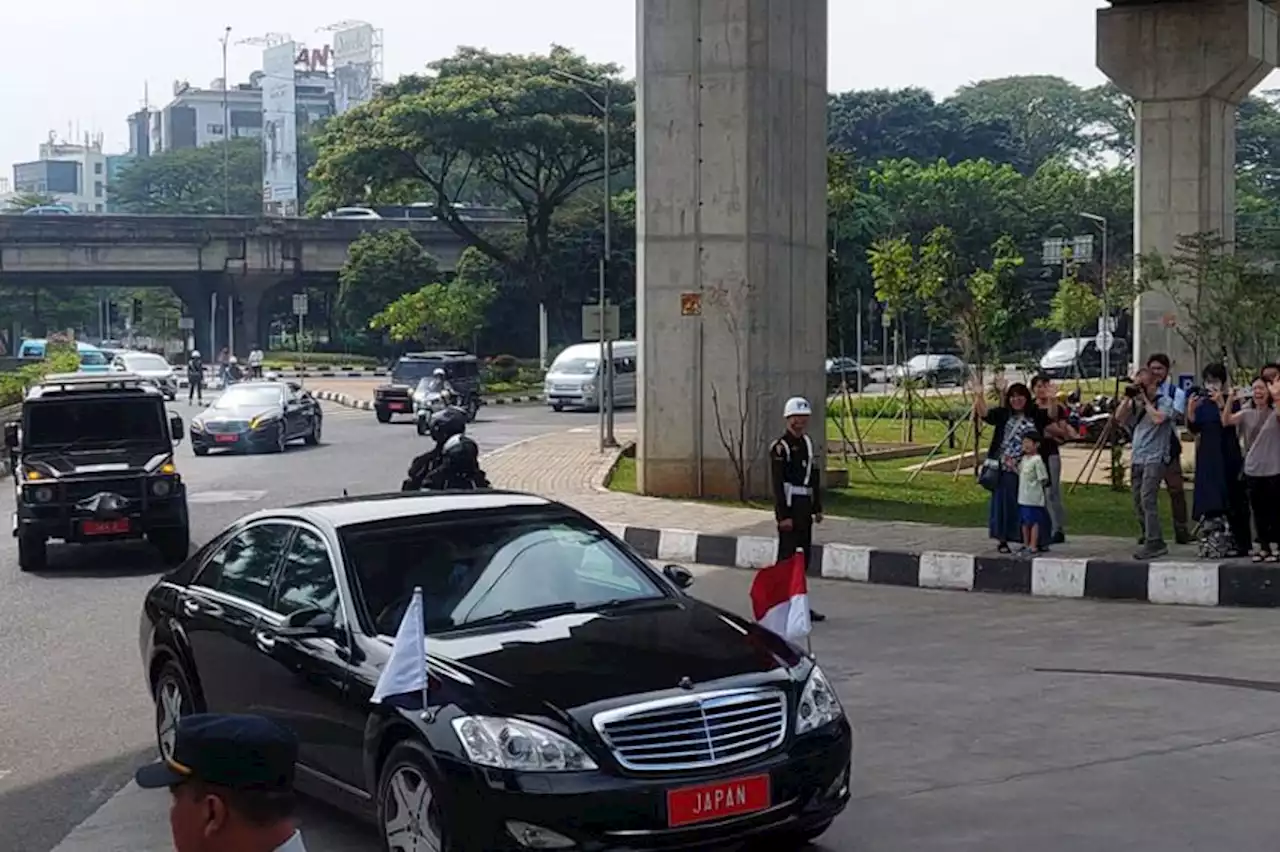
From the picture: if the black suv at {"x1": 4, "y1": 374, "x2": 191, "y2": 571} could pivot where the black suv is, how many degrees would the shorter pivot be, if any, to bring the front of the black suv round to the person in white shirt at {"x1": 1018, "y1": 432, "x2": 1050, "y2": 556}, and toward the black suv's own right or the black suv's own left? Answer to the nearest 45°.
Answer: approximately 45° to the black suv's own left

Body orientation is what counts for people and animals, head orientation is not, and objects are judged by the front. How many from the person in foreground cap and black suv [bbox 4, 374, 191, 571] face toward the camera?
1

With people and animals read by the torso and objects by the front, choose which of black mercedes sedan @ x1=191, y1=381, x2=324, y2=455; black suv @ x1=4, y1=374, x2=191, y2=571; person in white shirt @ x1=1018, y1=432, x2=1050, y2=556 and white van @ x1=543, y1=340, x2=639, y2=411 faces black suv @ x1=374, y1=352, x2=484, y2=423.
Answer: the white van

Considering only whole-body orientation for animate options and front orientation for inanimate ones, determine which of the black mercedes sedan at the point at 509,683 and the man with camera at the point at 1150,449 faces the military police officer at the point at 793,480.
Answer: the man with camera

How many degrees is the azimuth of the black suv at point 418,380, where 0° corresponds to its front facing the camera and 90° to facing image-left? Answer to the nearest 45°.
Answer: approximately 45°

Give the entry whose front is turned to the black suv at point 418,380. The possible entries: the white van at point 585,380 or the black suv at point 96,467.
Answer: the white van

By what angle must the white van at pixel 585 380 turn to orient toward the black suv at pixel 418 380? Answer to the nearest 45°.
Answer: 0° — it already faces it

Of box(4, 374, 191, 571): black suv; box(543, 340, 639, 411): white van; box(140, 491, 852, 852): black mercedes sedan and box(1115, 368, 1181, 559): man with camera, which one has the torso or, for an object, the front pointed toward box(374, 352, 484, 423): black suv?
the white van

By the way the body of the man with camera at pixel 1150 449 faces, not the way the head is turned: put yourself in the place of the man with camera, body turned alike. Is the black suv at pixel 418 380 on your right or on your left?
on your right

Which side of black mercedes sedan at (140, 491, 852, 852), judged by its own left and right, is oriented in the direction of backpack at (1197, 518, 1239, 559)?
left

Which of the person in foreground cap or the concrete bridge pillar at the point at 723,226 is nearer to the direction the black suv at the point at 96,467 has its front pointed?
the person in foreground cap

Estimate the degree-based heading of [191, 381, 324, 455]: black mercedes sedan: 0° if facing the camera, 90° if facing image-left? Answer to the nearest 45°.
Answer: approximately 45°
